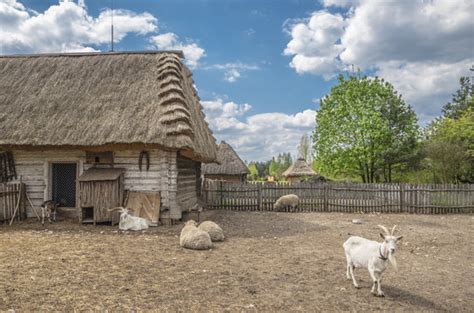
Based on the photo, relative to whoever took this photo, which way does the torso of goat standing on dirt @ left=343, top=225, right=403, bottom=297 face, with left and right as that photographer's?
facing the viewer and to the right of the viewer

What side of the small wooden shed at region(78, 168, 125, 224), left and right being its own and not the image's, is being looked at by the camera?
front

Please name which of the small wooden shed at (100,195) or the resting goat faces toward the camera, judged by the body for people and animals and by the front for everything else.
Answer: the small wooden shed

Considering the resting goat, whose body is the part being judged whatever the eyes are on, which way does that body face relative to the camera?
to the viewer's left

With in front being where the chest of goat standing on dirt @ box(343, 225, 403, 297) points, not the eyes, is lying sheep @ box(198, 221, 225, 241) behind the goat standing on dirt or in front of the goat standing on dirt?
behind

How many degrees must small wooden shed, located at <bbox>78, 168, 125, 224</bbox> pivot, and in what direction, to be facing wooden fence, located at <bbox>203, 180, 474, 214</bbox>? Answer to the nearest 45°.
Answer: approximately 90° to its left

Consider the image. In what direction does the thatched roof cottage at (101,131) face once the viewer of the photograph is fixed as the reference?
facing the viewer

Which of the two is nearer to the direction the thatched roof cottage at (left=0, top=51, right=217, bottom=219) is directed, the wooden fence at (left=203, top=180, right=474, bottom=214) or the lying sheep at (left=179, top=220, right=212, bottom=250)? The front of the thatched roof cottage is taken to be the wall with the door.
the lying sheep

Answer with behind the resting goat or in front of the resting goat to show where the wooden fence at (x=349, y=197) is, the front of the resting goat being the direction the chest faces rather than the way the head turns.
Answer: behind

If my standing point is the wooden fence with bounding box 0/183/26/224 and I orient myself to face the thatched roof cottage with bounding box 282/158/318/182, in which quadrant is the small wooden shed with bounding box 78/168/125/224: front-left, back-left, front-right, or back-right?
front-right

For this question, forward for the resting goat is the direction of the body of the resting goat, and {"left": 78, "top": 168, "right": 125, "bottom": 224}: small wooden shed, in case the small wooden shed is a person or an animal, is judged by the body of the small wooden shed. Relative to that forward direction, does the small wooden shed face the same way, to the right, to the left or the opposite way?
to the left

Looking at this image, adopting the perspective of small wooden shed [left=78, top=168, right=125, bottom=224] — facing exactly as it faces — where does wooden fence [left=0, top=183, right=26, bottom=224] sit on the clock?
The wooden fence is roughly at 4 o'clock from the small wooden shed.

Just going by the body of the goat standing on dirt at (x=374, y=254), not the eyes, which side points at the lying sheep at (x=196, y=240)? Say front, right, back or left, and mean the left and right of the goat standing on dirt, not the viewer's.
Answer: back
